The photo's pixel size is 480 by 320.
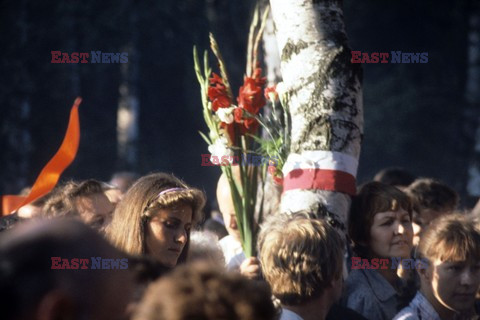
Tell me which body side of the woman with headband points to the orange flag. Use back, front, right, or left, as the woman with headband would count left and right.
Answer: back

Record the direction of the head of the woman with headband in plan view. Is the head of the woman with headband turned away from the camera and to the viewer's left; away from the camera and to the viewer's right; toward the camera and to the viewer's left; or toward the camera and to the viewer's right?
toward the camera and to the viewer's right

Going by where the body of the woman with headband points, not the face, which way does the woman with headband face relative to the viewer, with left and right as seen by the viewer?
facing the viewer and to the right of the viewer
